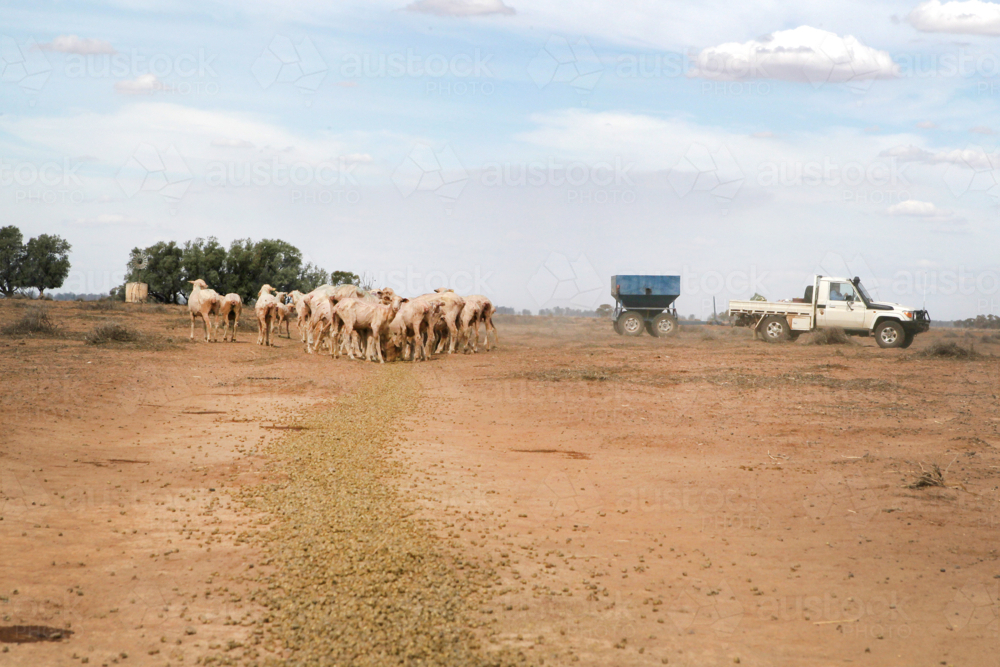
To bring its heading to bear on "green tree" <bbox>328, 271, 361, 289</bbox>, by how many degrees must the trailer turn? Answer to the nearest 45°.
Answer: approximately 135° to its left

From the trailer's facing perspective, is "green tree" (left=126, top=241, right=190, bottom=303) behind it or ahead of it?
behind

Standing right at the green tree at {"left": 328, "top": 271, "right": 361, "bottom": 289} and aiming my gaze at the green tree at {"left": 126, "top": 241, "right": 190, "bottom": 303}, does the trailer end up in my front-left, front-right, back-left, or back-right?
back-left

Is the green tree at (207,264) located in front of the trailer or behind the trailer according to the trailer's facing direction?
behind

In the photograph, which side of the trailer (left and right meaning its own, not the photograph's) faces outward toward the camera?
right

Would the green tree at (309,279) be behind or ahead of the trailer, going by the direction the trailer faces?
behind

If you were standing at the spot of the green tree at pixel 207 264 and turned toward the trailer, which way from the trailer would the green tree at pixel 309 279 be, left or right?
left
